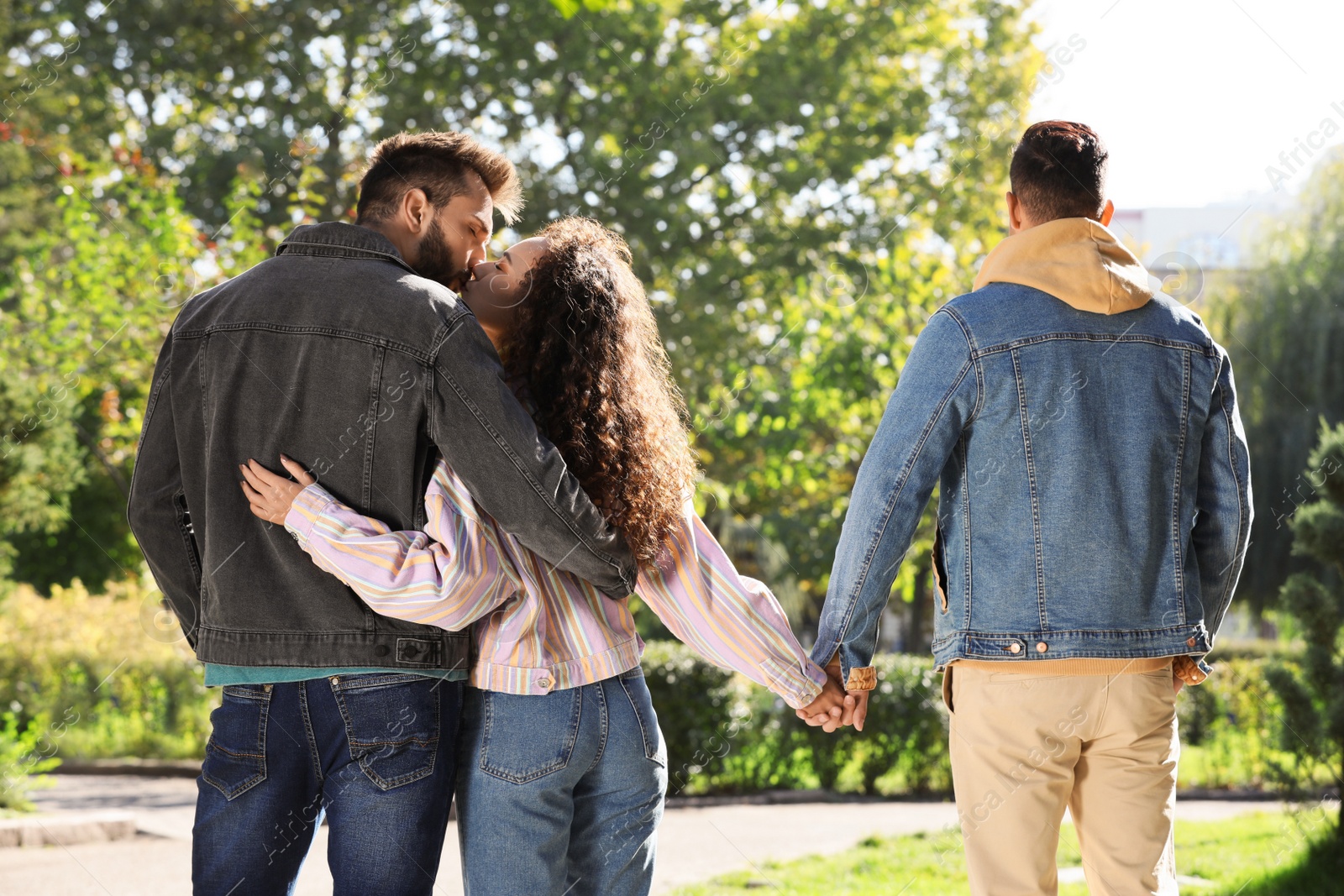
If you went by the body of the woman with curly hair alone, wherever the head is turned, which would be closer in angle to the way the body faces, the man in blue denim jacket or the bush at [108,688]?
the bush

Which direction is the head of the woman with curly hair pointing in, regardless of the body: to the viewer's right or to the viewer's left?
to the viewer's left

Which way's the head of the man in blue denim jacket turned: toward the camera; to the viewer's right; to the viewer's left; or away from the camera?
away from the camera

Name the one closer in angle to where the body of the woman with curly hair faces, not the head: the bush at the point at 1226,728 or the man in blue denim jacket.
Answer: the bush

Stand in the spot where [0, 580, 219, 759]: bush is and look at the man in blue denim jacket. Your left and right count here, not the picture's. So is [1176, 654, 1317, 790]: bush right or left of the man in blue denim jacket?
left

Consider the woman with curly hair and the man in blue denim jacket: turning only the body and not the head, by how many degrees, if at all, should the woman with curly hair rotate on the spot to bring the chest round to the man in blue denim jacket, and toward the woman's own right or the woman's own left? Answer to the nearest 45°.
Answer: approximately 135° to the woman's own right

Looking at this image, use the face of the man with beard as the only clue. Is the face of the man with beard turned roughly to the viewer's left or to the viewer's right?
to the viewer's right

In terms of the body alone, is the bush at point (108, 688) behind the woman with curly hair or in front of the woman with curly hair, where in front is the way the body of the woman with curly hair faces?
in front

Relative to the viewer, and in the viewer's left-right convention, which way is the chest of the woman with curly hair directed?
facing away from the viewer and to the left of the viewer

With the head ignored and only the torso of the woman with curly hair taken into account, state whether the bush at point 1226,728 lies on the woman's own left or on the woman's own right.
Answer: on the woman's own right
